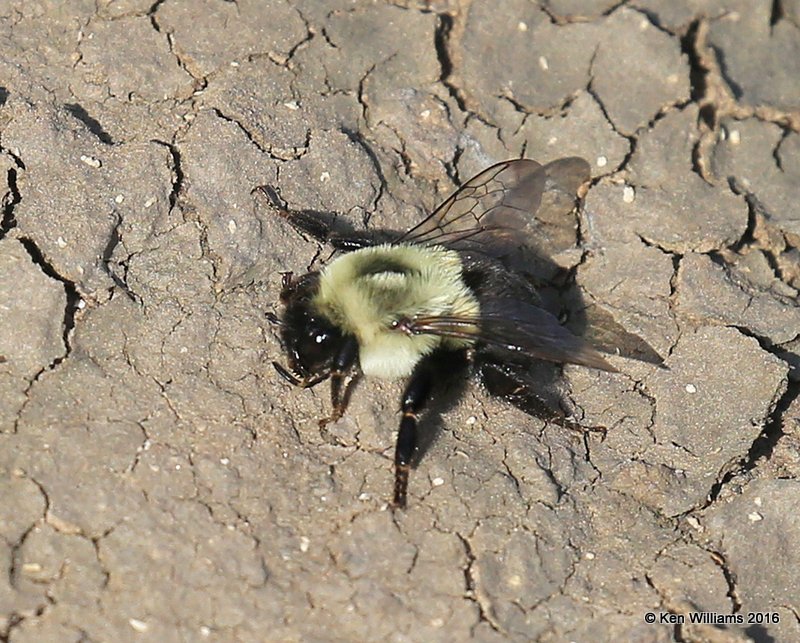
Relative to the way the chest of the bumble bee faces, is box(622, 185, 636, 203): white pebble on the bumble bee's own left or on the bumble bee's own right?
on the bumble bee's own right

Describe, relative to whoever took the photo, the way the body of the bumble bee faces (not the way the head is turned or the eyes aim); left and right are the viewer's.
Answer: facing to the left of the viewer
